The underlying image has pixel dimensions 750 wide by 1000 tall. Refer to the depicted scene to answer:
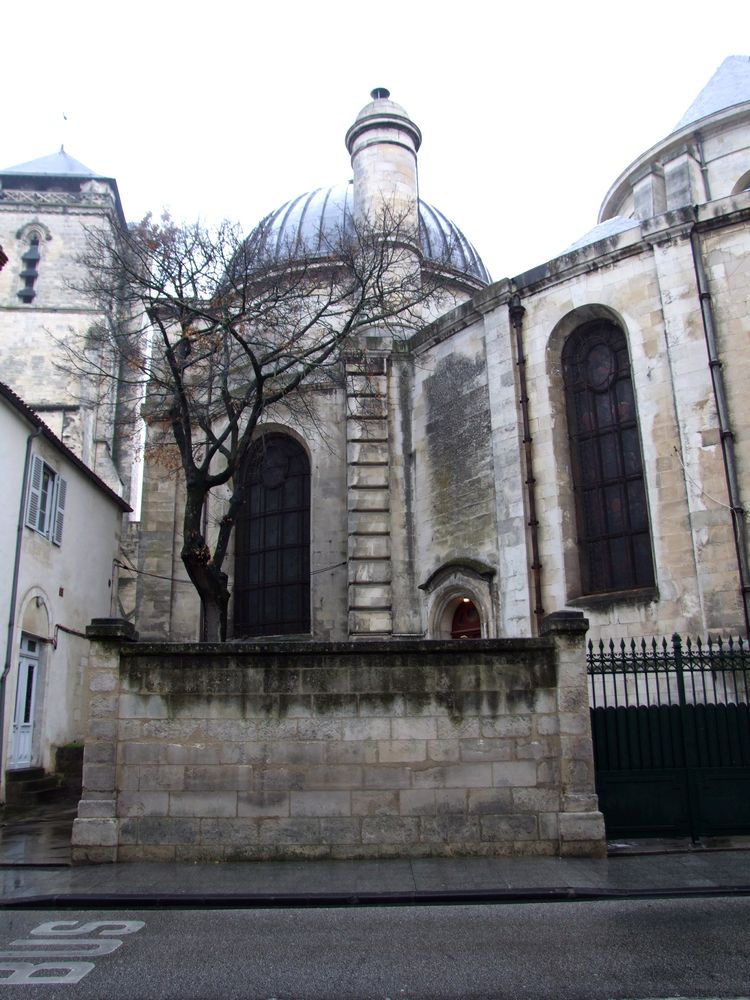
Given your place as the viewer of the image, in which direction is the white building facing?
facing the viewer and to the right of the viewer

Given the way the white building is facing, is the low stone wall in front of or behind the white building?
in front

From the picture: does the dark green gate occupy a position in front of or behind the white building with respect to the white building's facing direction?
in front
